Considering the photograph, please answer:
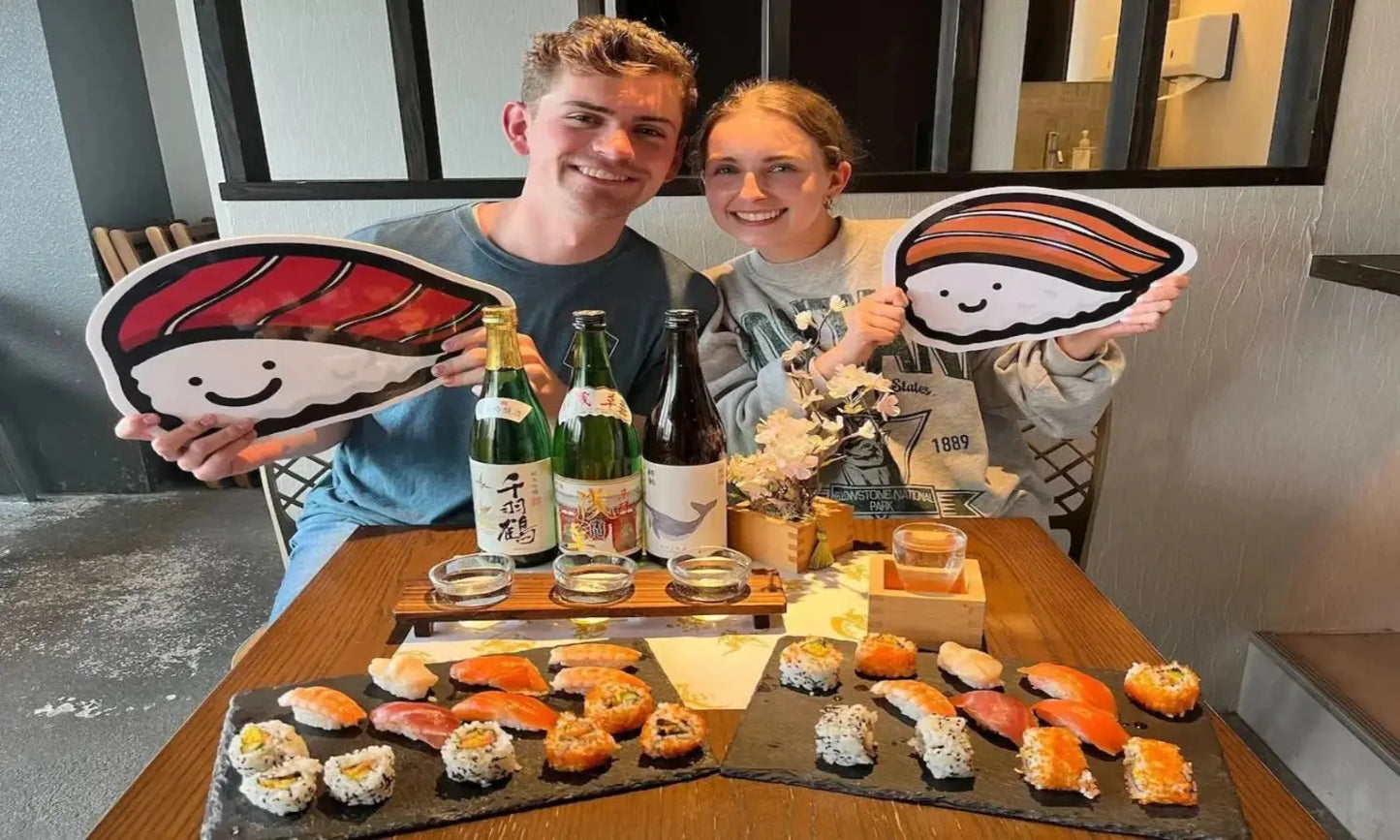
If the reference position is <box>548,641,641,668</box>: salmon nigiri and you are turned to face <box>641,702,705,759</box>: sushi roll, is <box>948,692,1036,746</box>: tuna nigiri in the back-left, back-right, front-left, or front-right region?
front-left

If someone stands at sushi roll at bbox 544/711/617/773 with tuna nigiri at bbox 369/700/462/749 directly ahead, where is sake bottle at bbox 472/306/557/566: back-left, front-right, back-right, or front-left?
front-right

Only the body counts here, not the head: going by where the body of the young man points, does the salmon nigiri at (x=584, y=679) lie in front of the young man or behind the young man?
in front

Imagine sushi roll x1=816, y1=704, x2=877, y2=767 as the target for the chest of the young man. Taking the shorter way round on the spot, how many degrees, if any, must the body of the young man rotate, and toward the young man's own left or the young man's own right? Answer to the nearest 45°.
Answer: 0° — they already face it

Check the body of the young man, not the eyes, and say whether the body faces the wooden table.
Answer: yes

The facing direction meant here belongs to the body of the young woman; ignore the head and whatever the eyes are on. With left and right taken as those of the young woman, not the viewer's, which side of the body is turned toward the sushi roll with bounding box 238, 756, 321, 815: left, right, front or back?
front

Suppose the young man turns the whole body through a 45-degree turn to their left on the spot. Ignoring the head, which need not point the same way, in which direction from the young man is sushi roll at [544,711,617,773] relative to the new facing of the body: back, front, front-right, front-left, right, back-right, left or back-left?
front-right

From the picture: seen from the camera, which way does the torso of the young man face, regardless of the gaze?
toward the camera

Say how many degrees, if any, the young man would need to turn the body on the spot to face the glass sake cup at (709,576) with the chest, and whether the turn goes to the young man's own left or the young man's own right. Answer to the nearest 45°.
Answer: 0° — they already face it

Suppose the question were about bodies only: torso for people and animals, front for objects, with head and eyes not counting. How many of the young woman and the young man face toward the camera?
2

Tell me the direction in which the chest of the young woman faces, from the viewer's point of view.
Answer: toward the camera

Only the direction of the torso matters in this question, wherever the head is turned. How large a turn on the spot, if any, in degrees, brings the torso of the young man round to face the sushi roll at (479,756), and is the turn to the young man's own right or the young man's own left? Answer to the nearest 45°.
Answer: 0° — they already face it

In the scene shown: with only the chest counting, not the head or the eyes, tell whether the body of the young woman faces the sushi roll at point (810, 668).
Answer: yes

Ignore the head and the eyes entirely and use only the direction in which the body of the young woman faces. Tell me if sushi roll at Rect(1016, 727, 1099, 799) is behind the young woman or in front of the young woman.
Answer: in front

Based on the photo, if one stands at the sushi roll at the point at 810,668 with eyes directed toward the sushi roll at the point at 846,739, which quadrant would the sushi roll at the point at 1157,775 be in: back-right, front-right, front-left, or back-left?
front-left

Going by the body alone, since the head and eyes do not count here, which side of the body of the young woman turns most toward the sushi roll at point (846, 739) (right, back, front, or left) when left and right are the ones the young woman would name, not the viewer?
front

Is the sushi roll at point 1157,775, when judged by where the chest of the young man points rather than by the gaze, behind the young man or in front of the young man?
in front
